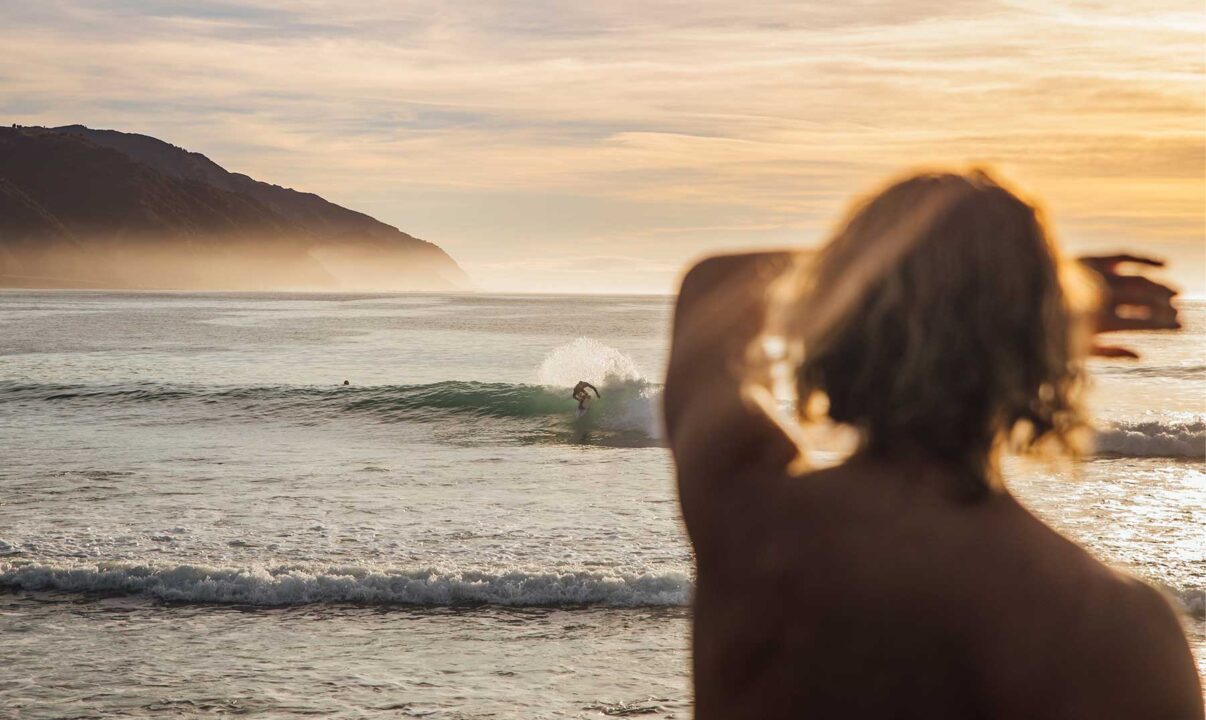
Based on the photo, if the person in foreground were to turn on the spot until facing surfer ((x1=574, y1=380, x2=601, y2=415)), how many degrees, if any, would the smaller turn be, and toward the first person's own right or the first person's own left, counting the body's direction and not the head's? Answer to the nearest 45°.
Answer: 0° — they already face them

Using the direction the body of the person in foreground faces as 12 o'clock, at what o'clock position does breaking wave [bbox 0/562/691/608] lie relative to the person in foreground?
The breaking wave is roughly at 11 o'clock from the person in foreground.

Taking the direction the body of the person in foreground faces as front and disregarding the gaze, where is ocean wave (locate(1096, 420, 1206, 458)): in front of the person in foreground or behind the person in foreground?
in front

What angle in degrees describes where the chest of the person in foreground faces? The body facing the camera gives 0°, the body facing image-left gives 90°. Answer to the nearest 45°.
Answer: approximately 180°
